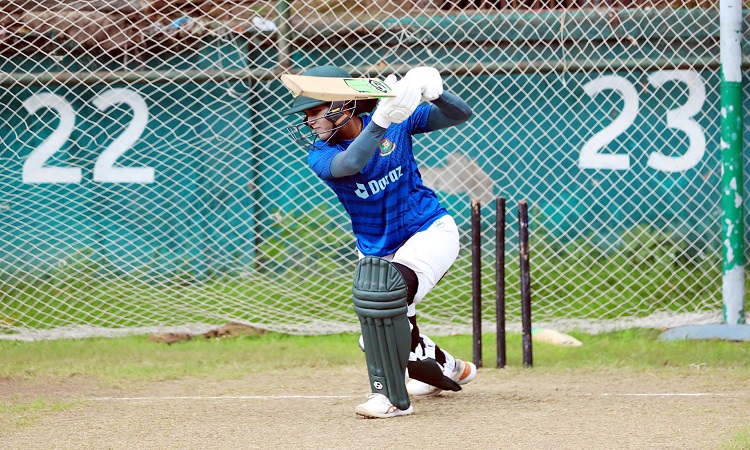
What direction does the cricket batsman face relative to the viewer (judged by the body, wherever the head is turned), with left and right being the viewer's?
facing the viewer and to the left of the viewer
